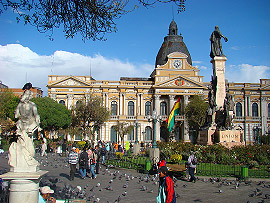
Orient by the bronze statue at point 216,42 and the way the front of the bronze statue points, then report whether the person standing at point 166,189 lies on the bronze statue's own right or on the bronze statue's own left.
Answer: on the bronze statue's own right

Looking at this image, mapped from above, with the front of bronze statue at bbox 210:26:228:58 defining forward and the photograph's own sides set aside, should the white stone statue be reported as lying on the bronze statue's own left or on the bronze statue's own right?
on the bronze statue's own right

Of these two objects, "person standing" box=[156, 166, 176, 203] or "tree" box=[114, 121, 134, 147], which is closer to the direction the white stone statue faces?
the person standing

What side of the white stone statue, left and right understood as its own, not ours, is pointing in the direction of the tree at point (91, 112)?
back
